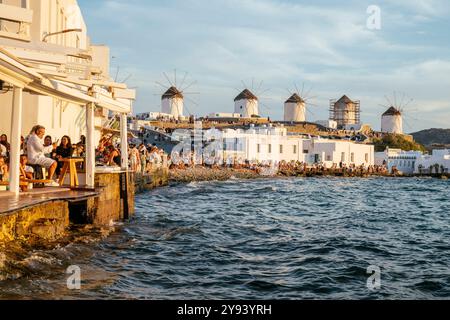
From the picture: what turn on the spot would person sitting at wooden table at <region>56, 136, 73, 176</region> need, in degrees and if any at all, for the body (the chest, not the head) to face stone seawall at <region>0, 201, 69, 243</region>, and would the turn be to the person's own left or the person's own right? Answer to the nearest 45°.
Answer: approximately 45° to the person's own left

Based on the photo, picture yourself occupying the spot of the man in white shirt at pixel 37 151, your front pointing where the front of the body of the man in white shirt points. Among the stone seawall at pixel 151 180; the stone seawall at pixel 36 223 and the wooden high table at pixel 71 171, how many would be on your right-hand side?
1

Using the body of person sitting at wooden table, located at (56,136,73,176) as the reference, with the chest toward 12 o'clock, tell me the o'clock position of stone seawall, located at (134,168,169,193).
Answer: The stone seawall is roughly at 5 o'clock from the person sitting at wooden table.

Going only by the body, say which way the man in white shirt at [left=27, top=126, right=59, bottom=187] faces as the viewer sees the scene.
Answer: to the viewer's right

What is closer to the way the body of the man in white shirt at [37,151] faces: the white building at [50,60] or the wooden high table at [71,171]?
the wooden high table

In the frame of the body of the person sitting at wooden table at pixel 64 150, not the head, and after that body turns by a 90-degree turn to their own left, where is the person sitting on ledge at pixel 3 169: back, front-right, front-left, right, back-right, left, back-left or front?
right

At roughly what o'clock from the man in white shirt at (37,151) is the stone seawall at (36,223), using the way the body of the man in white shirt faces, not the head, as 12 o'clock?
The stone seawall is roughly at 3 o'clock from the man in white shirt.

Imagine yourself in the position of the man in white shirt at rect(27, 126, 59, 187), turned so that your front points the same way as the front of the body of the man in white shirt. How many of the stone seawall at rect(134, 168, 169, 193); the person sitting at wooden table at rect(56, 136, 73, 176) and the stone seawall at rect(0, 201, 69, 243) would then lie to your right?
1

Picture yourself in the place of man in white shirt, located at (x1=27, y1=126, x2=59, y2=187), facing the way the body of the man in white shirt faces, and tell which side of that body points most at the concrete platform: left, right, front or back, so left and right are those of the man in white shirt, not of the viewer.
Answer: right

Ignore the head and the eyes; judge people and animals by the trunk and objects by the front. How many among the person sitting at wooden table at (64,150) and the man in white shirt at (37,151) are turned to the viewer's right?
1

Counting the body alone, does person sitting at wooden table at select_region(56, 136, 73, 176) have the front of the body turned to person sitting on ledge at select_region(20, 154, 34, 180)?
no

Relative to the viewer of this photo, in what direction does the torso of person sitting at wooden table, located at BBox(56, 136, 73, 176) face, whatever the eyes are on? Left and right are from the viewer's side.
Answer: facing the viewer and to the left of the viewer
